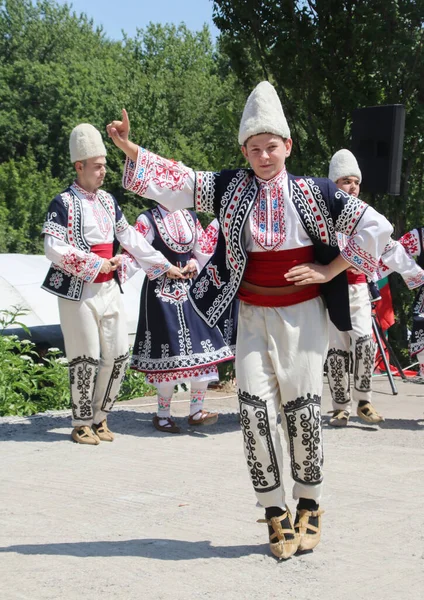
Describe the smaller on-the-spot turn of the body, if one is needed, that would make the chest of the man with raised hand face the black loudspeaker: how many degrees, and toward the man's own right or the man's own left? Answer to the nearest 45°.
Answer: approximately 180°

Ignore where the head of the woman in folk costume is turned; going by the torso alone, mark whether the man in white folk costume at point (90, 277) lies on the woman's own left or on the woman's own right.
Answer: on the woman's own right

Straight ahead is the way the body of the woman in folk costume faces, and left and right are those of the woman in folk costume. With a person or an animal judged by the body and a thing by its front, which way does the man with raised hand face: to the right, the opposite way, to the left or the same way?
the same way

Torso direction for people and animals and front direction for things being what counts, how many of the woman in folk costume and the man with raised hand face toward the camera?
2

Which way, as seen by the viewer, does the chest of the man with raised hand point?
toward the camera

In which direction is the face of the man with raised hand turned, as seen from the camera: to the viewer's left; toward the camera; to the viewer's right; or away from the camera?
toward the camera

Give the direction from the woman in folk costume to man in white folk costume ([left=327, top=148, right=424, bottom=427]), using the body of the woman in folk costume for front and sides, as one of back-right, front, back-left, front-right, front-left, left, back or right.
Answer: left

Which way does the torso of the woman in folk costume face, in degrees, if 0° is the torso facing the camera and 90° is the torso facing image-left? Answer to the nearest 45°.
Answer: approximately 0°

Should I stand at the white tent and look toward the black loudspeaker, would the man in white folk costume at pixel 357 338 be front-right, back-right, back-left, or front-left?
front-right

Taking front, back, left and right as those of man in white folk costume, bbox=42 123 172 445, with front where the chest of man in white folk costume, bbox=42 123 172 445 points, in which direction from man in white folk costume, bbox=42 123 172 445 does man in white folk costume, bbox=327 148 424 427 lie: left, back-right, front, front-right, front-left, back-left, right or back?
front-left
